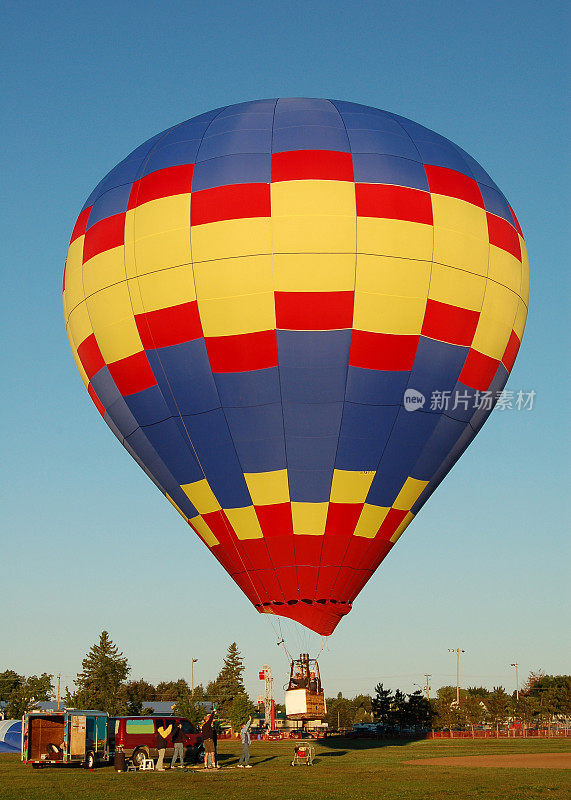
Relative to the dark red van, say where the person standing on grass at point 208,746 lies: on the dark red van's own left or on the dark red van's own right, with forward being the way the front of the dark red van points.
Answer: on the dark red van's own right

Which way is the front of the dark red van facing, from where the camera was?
facing away from the viewer and to the right of the viewer

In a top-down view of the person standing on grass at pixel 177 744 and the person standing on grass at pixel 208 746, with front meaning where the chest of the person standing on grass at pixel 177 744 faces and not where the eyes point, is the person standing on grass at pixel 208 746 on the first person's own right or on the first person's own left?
on the first person's own right
